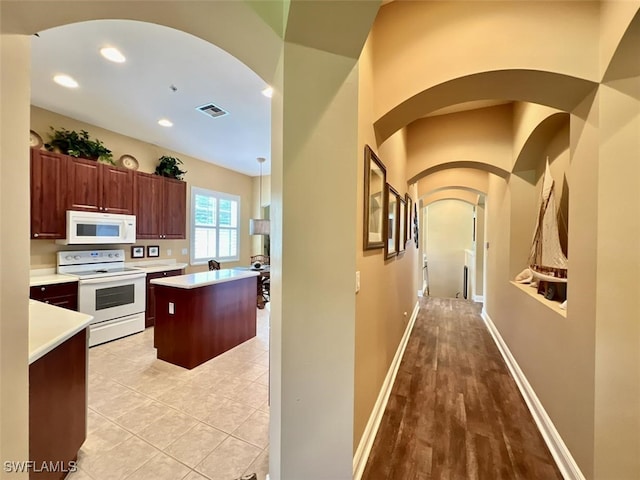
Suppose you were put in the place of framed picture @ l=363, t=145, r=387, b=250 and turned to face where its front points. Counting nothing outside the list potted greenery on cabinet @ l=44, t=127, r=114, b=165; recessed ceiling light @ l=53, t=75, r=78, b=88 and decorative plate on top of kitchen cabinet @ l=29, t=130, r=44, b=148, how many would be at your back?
3

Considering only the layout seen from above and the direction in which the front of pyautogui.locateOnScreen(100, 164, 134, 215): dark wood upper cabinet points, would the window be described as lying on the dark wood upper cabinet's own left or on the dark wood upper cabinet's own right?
on the dark wood upper cabinet's own left

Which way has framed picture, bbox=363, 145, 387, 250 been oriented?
to the viewer's right

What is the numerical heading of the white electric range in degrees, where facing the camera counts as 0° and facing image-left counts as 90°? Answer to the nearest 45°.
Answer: approximately 315°

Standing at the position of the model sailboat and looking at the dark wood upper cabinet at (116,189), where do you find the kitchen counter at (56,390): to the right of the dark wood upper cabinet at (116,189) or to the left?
left

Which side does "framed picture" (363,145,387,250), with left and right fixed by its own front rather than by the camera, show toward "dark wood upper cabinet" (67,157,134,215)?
back

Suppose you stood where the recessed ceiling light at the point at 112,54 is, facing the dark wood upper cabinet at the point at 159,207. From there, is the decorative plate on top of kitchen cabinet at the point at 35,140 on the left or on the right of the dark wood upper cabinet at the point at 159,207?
left

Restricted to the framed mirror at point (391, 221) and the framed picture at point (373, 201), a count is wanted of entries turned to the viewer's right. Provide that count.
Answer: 2

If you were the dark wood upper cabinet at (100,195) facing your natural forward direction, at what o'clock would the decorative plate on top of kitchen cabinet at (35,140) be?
The decorative plate on top of kitchen cabinet is roughly at 4 o'clock from the dark wood upper cabinet.

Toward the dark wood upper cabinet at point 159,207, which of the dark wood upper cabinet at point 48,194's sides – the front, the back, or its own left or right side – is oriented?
left

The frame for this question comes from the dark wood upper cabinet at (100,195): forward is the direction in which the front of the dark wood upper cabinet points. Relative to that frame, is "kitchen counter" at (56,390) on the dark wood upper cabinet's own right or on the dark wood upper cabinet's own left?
on the dark wood upper cabinet's own right

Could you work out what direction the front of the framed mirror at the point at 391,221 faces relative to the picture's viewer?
facing to the right of the viewer
